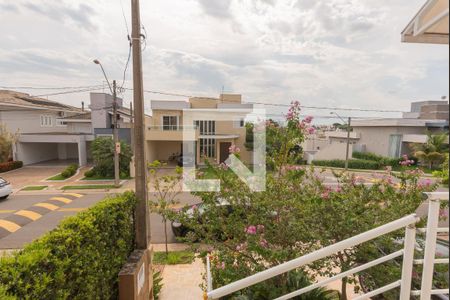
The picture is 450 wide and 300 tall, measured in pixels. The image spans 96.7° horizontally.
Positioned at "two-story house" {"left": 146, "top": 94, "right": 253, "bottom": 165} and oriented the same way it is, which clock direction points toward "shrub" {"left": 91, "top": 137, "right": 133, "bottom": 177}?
The shrub is roughly at 2 o'clock from the two-story house.

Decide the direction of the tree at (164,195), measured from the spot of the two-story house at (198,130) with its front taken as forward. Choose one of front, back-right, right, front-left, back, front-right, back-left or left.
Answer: front

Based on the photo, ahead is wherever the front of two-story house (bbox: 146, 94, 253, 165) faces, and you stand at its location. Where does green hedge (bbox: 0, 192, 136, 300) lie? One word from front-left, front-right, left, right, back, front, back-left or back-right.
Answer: front

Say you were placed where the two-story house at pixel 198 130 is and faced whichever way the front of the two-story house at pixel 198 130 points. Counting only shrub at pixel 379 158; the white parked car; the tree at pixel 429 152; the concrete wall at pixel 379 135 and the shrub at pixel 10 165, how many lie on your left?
3

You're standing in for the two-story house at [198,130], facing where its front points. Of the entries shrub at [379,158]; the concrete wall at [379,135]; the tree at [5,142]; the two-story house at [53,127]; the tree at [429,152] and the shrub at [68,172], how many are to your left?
3

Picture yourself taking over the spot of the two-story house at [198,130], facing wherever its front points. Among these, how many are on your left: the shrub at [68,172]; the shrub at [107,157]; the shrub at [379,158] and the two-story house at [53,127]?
1

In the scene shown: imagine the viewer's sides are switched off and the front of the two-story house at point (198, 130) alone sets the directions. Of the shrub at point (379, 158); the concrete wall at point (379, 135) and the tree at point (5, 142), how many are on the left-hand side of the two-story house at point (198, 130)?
2

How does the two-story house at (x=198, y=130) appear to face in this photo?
toward the camera

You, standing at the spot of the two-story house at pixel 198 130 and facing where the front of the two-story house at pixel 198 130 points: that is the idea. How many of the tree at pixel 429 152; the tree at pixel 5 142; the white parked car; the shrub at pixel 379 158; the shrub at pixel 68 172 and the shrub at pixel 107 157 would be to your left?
2

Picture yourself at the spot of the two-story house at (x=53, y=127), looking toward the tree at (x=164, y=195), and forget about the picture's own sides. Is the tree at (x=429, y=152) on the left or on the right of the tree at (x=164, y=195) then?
left

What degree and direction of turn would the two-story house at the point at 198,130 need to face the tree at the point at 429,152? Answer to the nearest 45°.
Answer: approximately 90° to its left

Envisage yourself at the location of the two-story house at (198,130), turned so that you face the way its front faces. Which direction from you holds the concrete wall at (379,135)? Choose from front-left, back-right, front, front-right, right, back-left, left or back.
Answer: left

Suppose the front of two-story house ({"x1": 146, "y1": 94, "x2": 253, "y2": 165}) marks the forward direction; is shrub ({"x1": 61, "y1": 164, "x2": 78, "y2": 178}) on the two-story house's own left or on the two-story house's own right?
on the two-story house's own right

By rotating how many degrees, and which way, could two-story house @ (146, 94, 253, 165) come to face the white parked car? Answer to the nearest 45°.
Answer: approximately 45° to its right

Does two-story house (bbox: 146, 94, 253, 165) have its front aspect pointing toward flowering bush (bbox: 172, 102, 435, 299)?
yes

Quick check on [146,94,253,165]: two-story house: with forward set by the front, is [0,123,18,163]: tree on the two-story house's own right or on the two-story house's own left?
on the two-story house's own right
